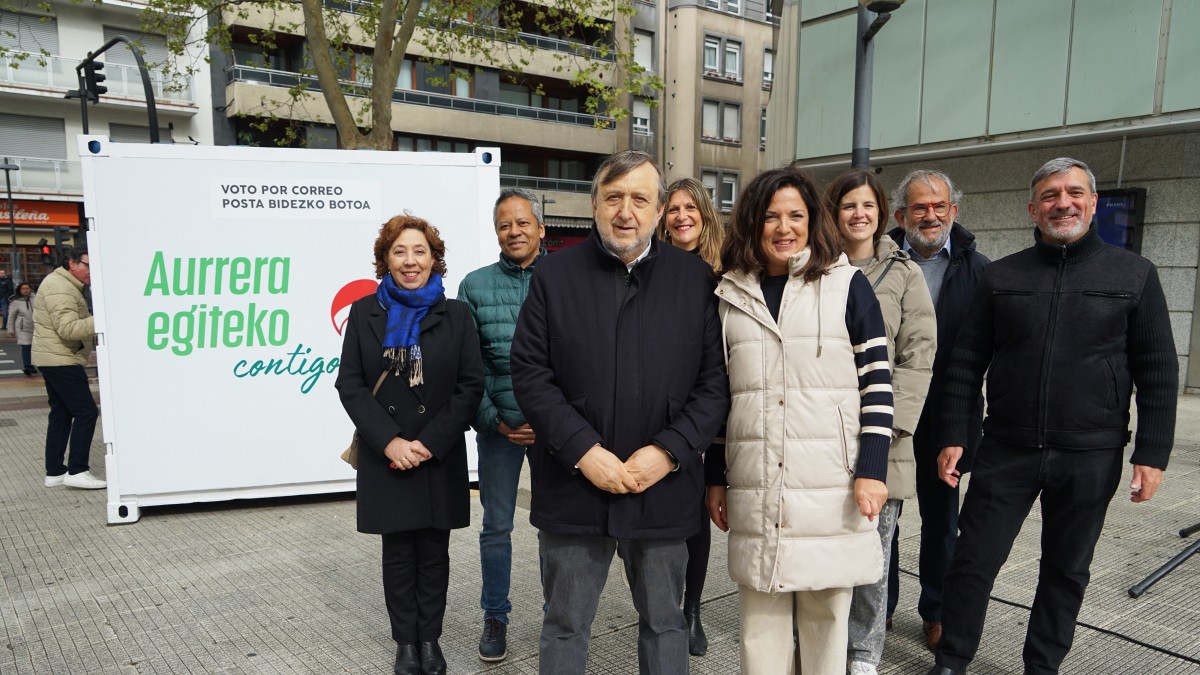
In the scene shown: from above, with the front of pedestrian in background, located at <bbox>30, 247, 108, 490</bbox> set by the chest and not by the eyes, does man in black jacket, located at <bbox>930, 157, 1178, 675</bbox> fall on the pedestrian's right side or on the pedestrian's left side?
on the pedestrian's right side

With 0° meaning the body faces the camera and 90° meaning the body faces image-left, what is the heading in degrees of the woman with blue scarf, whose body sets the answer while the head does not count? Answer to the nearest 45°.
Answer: approximately 0°

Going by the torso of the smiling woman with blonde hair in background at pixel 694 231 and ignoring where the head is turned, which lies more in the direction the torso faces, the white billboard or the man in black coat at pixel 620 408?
the man in black coat

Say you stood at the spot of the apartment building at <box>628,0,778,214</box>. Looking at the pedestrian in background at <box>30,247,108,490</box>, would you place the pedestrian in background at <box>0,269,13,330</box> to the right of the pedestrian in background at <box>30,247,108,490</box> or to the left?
right

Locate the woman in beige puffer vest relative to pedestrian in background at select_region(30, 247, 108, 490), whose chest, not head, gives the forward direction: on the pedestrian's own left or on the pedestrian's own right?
on the pedestrian's own right

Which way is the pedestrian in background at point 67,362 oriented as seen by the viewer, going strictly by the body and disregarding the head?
to the viewer's right

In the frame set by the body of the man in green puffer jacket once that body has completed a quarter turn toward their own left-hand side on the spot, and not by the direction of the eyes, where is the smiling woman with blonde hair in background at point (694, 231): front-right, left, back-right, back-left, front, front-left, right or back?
front

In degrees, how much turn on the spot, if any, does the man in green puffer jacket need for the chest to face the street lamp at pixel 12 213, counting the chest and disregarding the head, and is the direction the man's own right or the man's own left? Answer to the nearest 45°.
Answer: approximately 135° to the man's own right

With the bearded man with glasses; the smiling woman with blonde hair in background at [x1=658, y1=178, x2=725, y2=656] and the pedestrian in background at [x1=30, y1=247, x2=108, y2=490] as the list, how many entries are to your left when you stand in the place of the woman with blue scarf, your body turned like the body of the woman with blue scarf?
2

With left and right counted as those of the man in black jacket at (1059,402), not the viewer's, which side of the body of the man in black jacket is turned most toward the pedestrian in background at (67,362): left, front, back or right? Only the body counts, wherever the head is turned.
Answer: right
